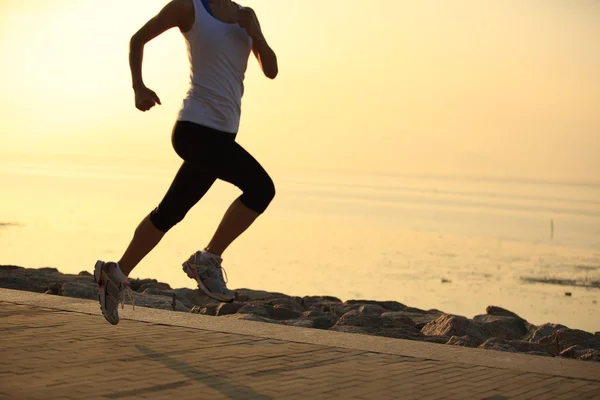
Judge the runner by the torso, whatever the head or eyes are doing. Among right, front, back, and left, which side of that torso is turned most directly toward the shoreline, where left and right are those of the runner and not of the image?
left

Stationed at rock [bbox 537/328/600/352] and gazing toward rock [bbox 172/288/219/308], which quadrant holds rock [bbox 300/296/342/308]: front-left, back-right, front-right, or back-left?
front-right

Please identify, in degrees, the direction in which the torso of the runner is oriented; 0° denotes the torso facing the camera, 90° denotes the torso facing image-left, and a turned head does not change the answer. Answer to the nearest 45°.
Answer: approximately 315°

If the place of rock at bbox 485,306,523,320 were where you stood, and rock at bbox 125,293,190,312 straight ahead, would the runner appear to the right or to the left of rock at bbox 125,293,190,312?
left

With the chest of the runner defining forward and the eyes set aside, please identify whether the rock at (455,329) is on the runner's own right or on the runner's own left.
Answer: on the runner's own left

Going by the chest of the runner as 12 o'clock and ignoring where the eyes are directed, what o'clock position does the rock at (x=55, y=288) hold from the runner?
The rock is roughly at 7 o'clock from the runner.

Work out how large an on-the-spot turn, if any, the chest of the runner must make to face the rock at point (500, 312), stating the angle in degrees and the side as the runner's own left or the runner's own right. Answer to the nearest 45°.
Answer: approximately 90° to the runner's own left

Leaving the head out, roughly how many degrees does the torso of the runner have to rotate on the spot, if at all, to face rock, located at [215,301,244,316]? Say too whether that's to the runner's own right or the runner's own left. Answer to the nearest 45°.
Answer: approximately 135° to the runner's own left

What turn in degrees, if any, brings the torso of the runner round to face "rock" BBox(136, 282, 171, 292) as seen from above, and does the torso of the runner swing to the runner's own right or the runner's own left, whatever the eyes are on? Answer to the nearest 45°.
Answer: approximately 135° to the runner's own left

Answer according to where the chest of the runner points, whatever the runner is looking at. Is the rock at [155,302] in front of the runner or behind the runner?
behind

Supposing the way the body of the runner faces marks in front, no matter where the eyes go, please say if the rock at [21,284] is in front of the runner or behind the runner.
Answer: behind
